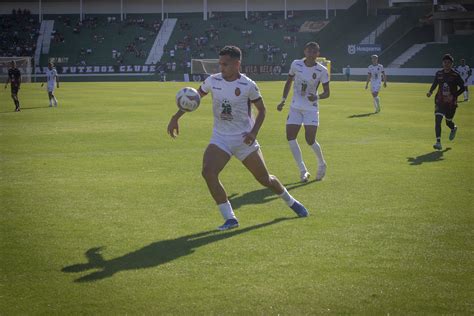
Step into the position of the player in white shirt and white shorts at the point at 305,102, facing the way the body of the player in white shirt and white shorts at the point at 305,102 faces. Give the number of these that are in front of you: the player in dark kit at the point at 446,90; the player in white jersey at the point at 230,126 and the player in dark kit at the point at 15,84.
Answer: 1

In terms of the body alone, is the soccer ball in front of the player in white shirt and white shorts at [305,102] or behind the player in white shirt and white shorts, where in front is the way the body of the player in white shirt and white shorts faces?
in front

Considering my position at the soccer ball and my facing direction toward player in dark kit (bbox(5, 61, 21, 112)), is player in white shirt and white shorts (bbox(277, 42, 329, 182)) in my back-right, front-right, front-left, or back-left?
front-right

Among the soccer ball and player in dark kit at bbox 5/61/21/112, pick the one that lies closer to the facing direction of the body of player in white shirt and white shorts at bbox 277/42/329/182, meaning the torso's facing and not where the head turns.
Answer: the soccer ball

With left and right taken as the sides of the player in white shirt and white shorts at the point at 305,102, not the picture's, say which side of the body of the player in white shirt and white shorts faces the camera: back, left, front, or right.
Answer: front

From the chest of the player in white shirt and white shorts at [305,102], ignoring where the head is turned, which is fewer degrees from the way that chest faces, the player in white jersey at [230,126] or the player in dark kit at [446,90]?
the player in white jersey

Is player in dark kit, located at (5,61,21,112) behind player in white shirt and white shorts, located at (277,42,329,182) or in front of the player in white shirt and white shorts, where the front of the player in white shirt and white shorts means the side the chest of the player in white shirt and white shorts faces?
behind

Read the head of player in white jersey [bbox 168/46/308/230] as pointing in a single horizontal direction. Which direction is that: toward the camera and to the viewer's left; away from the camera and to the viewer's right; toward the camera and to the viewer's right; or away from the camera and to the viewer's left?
toward the camera and to the viewer's left

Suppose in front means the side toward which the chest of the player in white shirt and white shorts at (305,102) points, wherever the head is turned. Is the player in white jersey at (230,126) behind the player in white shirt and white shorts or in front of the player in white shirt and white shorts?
in front

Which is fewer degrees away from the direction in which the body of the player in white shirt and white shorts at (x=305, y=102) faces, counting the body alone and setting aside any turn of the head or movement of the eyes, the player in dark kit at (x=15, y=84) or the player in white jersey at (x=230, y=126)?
the player in white jersey

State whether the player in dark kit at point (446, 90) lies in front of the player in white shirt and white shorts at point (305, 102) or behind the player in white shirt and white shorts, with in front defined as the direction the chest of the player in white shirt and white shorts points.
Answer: behind
